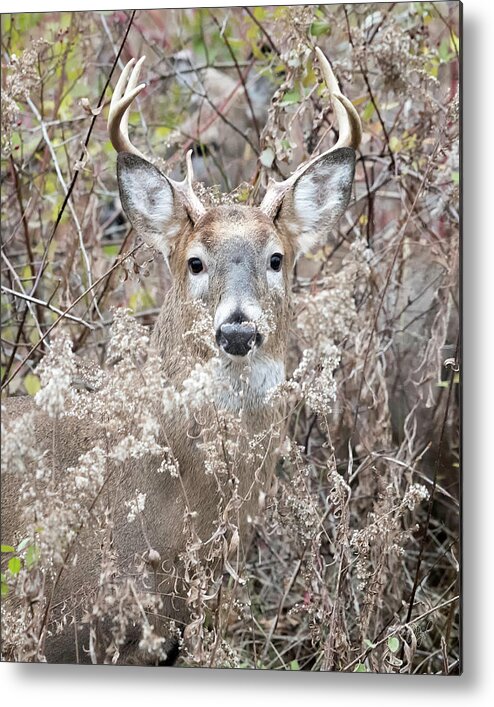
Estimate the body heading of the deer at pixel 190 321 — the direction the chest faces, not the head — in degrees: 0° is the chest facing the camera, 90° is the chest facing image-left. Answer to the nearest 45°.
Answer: approximately 315°
